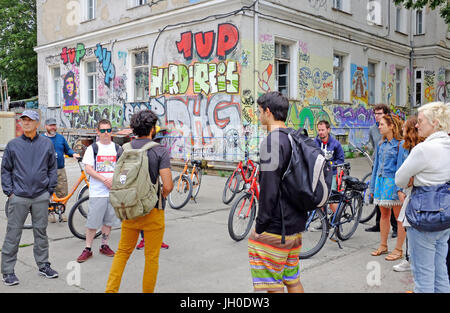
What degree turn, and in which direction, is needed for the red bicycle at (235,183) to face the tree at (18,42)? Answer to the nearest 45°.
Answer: approximately 90° to its right

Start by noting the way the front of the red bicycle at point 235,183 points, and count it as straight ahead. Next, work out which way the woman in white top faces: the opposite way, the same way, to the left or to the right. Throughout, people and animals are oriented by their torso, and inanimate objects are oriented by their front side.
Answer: to the right

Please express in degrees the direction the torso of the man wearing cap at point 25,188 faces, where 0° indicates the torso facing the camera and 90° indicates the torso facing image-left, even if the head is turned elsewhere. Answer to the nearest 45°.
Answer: approximately 0°

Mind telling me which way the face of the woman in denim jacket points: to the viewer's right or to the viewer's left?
to the viewer's left

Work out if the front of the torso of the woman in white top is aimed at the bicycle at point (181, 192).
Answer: yes

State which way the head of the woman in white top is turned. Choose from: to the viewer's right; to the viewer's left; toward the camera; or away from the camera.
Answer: to the viewer's left
